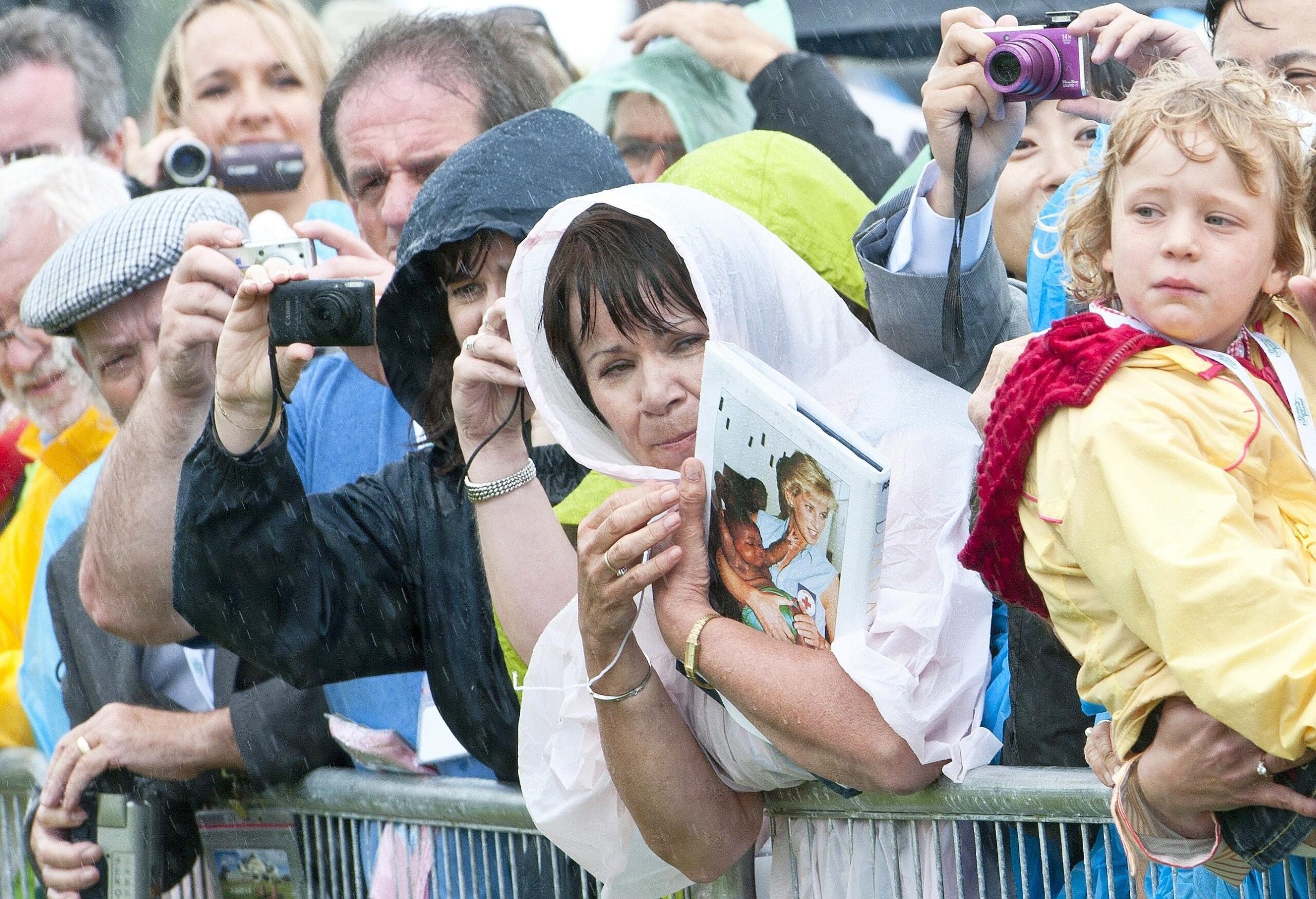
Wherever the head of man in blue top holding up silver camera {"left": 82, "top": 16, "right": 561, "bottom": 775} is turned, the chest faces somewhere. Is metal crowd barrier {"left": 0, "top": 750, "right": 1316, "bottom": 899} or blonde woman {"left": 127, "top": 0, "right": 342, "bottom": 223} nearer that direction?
the metal crowd barrier

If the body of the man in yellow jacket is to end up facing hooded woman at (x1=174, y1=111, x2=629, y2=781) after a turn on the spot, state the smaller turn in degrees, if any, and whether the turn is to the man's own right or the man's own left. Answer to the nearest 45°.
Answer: approximately 45° to the man's own left

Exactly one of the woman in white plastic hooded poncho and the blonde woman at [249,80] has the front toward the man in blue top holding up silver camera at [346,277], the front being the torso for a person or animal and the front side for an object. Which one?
the blonde woman

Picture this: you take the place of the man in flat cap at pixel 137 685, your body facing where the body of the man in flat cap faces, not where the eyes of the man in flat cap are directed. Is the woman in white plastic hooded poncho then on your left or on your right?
on your left

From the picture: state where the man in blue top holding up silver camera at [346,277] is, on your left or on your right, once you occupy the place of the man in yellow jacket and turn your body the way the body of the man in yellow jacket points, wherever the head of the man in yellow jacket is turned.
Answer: on your left

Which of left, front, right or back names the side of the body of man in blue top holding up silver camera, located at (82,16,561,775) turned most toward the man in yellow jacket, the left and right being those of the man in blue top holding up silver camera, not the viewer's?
right

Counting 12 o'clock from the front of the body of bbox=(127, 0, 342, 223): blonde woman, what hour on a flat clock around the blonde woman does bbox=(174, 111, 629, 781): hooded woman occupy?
The hooded woman is roughly at 12 o'clock from the blonde woman.

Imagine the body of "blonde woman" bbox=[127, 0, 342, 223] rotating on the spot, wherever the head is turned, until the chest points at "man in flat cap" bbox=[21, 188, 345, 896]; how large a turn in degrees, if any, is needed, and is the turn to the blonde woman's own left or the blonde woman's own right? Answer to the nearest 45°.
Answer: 0° — they already face them

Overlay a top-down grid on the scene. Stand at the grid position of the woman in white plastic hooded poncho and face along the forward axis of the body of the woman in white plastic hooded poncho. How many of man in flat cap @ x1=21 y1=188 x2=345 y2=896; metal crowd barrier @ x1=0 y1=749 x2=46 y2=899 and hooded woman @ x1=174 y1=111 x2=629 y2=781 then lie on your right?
3
